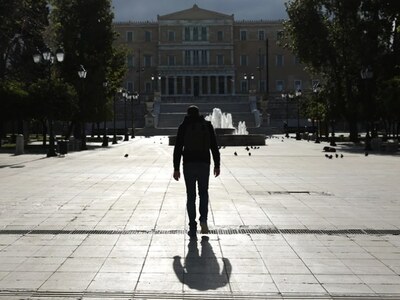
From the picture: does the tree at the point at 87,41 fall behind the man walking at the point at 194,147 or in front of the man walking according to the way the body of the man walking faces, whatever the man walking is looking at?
in front

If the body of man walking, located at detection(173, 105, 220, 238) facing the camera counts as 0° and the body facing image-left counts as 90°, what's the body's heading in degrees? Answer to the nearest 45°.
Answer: approximately 180°

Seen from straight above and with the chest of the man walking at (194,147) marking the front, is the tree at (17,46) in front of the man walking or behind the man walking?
in front

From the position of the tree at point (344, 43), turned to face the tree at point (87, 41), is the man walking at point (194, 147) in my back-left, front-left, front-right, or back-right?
front-left
